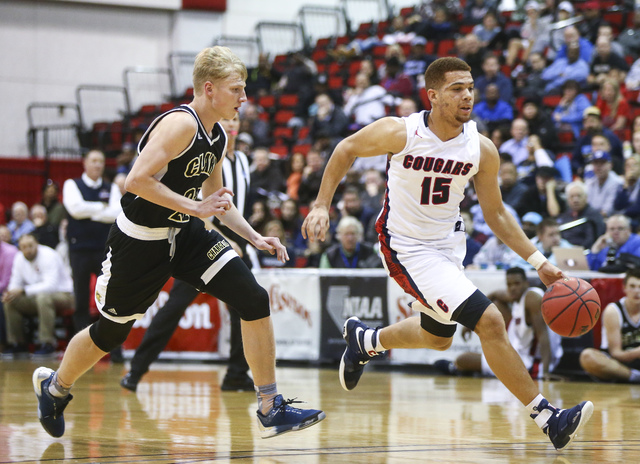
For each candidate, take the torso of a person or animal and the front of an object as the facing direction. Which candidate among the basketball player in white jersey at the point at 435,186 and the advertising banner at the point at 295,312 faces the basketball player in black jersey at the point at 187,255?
the advertising banner

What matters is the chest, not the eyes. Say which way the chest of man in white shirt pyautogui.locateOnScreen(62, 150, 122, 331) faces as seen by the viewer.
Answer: toward the camera

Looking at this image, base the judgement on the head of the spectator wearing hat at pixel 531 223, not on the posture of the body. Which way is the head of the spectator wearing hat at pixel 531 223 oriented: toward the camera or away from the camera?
toward the camera

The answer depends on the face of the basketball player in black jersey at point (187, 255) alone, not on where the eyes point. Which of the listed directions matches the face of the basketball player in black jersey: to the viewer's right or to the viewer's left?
to the viewer's right

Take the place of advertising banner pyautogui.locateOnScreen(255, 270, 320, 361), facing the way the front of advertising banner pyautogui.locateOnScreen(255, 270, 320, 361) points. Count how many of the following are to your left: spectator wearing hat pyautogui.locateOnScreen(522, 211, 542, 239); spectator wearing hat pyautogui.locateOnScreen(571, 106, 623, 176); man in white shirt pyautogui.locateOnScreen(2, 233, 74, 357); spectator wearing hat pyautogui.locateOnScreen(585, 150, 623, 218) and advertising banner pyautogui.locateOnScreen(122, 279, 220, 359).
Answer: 3

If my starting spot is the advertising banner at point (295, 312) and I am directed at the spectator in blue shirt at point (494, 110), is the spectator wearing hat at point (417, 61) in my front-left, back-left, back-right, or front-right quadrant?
front-left

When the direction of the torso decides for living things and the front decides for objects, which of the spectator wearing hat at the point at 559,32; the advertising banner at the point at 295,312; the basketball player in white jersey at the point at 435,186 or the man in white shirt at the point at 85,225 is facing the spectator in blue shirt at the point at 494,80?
the spectator wearing hat

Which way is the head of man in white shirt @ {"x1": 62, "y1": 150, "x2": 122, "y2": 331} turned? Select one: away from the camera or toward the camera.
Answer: toward the camera

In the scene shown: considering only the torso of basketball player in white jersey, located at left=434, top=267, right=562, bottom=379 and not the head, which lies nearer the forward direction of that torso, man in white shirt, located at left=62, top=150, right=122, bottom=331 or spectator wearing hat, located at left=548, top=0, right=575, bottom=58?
the man in white shirt

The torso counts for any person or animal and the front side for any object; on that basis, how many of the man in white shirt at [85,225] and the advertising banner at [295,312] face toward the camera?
2

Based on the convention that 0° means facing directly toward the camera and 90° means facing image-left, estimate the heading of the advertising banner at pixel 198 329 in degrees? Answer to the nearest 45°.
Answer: approximately 0°

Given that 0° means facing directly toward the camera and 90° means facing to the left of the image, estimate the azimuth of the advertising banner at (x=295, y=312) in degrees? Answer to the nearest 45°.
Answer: approximately 0°

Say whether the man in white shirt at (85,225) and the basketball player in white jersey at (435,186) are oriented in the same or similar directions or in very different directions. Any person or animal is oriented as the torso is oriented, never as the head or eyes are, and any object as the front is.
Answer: same or similar directions
